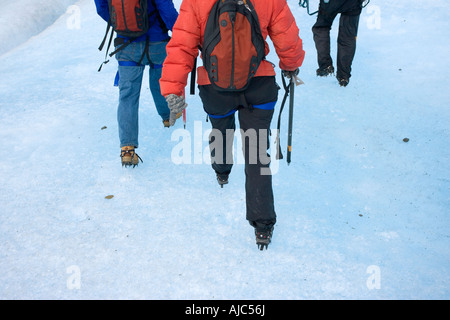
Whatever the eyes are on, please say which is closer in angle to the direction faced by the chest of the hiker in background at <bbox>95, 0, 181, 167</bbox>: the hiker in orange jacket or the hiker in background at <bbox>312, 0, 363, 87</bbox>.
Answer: the hiker in background

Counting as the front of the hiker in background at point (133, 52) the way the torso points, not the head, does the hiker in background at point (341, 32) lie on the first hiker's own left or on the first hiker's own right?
on the first hiker's own right

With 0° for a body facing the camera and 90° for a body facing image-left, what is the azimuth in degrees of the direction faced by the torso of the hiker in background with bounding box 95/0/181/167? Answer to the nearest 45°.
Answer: approximately 180°

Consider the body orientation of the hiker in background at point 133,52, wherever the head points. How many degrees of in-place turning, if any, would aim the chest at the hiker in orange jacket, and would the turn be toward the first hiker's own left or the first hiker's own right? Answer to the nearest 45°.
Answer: approximately 135° to the first hiker's own right
